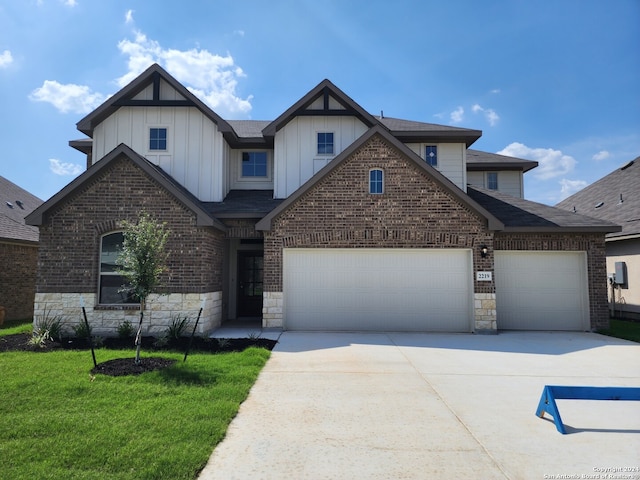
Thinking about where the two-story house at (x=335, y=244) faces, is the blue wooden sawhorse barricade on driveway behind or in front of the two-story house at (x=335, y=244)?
in front

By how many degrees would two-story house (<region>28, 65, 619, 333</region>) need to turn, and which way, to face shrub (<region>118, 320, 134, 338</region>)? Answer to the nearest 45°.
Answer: approximately 90° to its right

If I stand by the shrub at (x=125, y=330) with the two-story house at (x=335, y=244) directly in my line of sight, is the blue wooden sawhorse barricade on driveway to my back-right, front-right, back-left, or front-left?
front-right

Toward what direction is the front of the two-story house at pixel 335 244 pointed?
toward the camera

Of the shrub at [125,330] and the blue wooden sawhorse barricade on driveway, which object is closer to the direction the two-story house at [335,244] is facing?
the blue wooden sawhorse barricade on driveway
